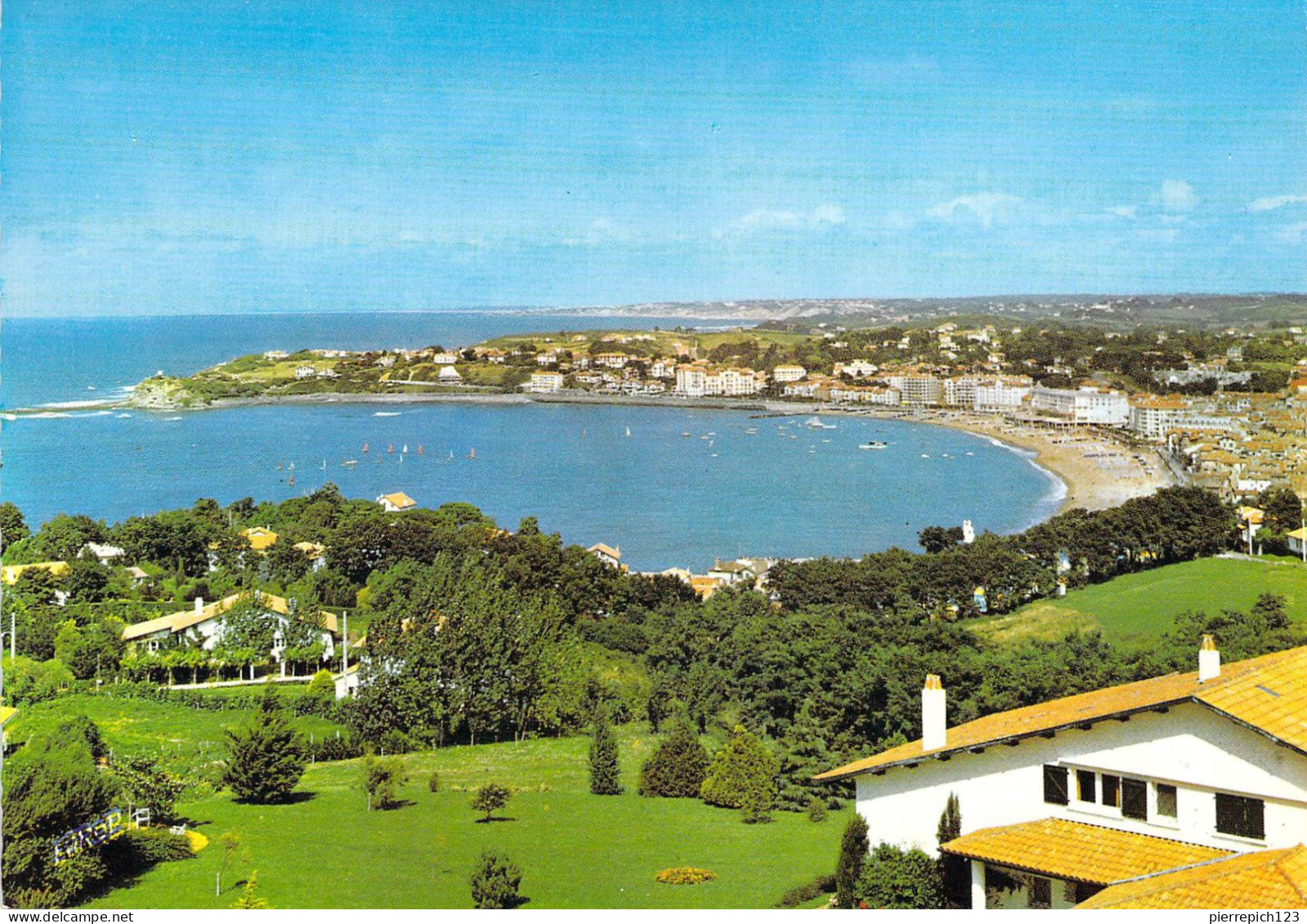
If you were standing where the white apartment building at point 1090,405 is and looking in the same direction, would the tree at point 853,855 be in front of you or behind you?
in front

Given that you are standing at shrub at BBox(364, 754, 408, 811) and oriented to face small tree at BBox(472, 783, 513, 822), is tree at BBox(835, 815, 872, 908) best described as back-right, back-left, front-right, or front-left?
front-right

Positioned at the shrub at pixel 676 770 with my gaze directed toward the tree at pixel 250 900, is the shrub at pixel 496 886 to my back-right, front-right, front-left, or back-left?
front-left

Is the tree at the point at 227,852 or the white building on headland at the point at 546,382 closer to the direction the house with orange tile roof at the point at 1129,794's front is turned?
the tree

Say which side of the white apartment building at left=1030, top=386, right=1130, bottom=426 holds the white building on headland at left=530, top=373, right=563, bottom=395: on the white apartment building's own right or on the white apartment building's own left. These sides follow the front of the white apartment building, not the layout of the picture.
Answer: on the white apartment building's own right

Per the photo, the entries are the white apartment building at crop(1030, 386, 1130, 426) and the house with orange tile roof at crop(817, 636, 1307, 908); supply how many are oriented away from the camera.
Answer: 0

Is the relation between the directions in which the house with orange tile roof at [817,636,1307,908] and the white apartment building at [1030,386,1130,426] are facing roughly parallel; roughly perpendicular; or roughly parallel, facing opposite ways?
roughly parallel

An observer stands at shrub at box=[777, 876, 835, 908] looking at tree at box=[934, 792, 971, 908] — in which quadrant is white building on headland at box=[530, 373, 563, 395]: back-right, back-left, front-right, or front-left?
back-left

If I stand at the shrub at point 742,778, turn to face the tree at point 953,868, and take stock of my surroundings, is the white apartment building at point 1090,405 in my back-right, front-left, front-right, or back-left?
back-left

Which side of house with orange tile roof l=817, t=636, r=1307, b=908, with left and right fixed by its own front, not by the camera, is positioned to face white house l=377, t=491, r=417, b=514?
right

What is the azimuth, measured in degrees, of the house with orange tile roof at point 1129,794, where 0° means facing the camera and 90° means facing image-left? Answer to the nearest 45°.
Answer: approximately 45°

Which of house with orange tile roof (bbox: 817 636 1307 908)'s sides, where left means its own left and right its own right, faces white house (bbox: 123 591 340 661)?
right

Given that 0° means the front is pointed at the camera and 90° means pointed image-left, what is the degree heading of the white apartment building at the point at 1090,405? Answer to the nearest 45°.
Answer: approximately 45°

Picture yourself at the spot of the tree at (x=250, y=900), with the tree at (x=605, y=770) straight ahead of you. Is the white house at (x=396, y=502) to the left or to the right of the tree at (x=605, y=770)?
left
